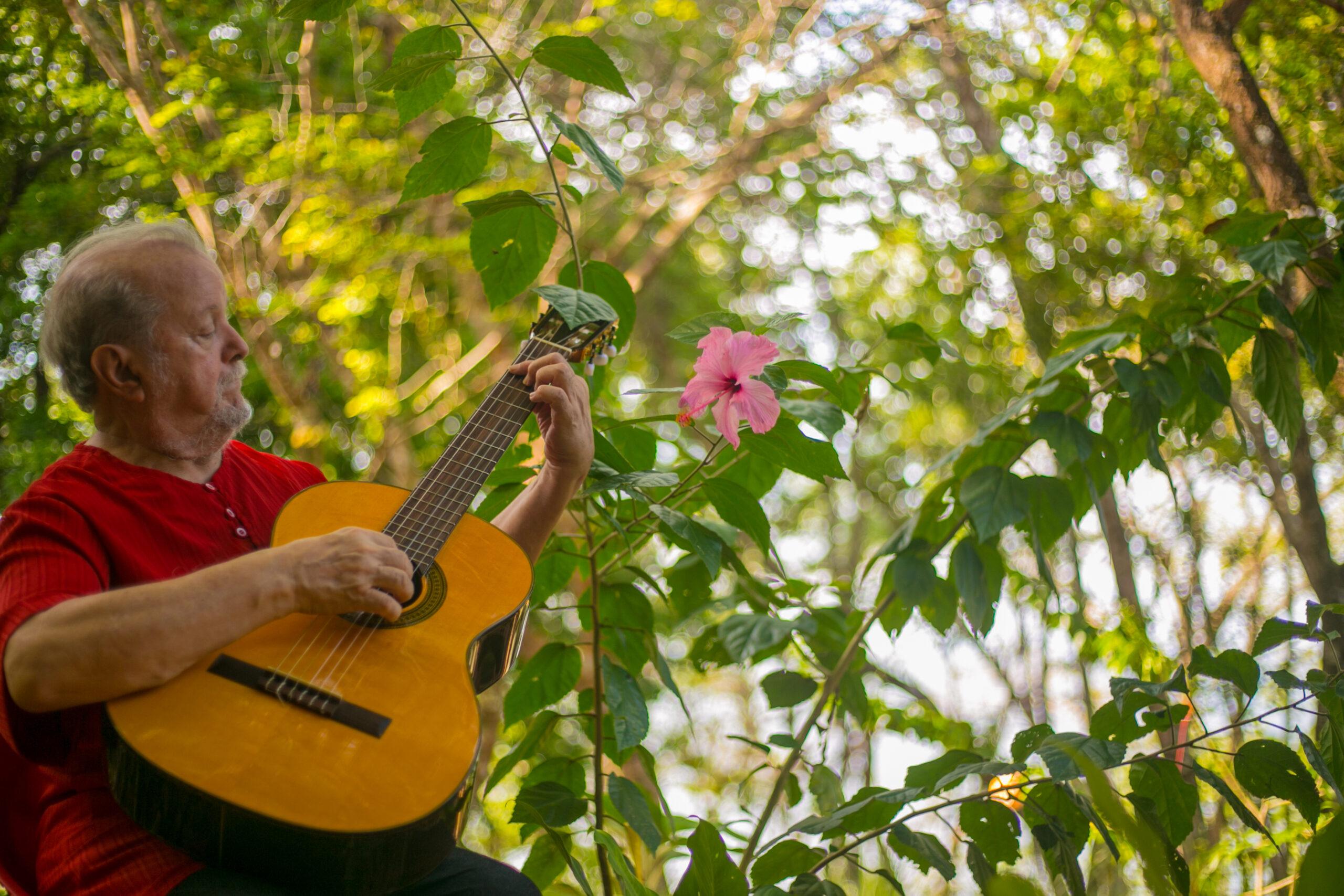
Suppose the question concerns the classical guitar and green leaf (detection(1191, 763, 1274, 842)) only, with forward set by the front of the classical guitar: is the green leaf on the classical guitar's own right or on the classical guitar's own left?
on the classical guitar's own left

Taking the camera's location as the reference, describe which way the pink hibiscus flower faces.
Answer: facing the viewer and to the left of the viewer

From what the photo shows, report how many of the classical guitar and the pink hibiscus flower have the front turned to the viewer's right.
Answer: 0

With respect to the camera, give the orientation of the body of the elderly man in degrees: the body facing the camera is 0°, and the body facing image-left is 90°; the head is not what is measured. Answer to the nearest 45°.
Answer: approximately 315°

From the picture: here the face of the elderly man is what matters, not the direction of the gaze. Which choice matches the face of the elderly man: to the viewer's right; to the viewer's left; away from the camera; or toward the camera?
to the viewer's right

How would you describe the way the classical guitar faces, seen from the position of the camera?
facing the viewer
